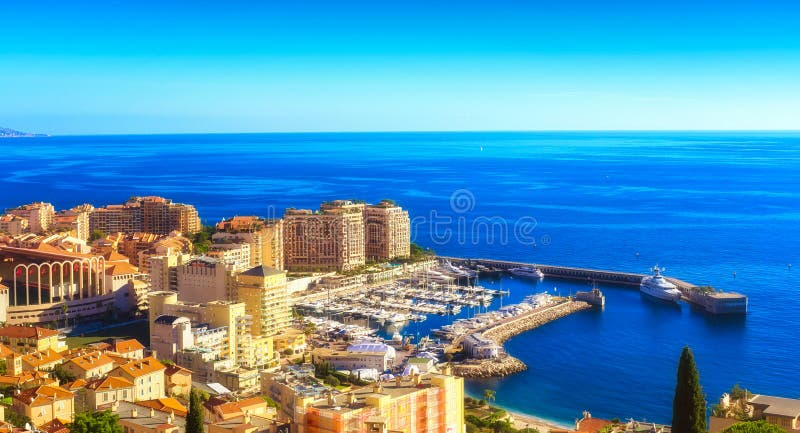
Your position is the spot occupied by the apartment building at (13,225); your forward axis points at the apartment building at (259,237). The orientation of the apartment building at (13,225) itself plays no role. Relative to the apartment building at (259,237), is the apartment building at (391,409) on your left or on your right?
right

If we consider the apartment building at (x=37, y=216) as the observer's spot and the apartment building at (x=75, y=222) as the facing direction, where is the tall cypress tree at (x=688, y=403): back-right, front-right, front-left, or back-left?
front-right

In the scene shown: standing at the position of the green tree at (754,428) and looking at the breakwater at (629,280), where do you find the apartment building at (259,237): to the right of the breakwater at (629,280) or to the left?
left

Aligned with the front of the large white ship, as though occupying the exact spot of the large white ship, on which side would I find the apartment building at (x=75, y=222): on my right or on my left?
on my right

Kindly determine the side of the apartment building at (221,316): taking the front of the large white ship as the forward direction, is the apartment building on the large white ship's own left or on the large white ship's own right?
on the large white ship's own right

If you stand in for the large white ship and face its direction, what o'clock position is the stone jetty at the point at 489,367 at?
The stone jetty is roughly at 2 o'clock from the large white ship.

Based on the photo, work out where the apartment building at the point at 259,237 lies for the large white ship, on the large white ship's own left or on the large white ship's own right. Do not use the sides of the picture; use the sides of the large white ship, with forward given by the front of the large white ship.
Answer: on the large white ship's own right

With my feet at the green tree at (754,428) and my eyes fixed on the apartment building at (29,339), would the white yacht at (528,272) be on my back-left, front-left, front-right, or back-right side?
front-right

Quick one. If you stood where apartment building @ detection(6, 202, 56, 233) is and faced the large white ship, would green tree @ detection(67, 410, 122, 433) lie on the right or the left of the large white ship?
right
